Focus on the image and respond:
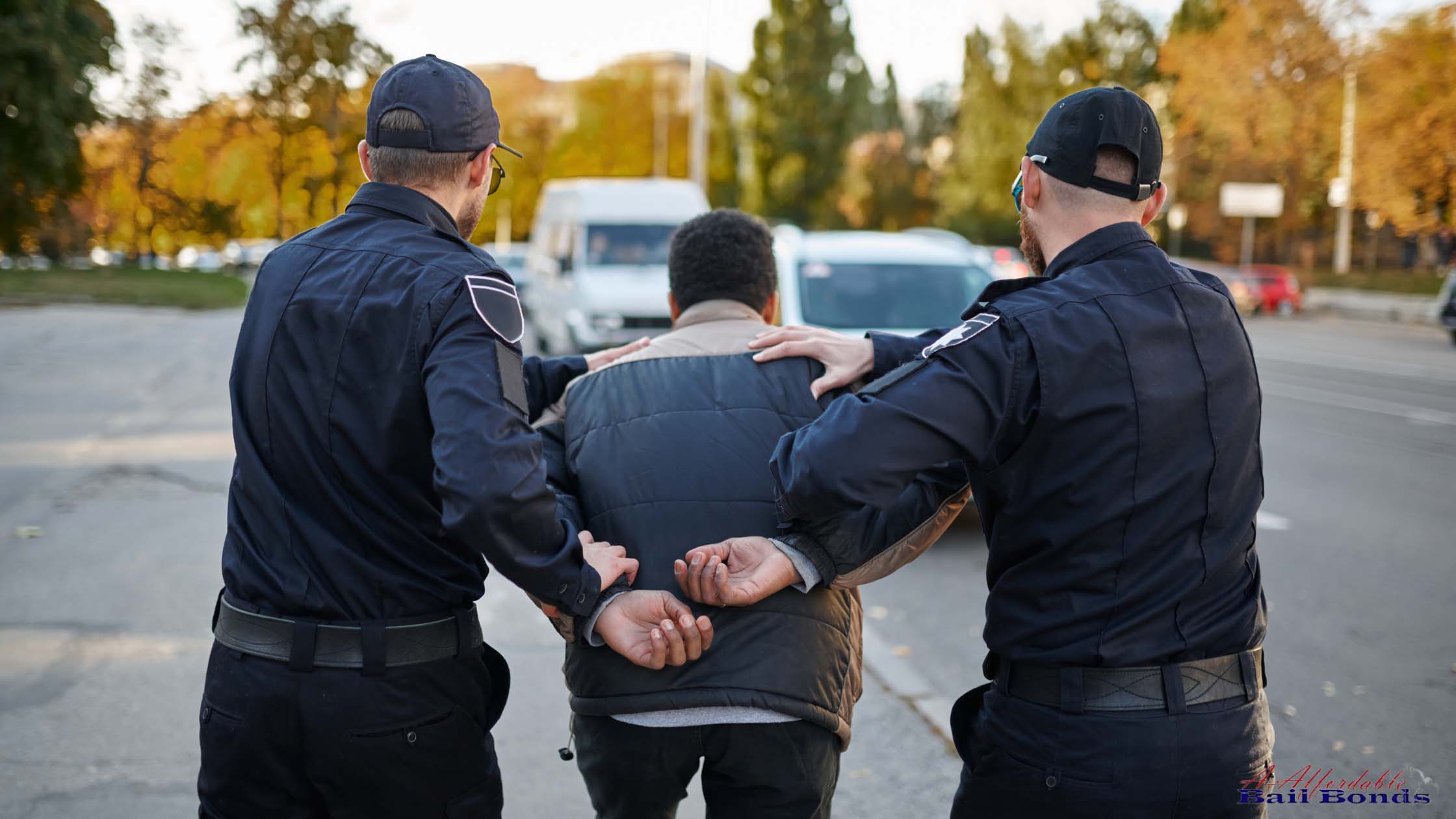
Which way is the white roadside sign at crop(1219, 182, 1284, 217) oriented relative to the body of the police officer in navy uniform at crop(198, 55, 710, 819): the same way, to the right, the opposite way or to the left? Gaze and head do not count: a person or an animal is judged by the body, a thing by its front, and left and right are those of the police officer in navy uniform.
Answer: the opposite way

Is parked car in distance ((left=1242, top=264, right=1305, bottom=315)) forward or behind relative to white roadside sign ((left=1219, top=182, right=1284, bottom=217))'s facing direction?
forward

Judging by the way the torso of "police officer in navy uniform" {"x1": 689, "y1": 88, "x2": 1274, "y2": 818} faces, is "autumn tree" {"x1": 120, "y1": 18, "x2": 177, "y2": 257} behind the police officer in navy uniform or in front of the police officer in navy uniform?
in front

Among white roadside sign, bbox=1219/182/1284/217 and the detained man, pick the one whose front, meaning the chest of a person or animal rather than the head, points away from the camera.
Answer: the detained man

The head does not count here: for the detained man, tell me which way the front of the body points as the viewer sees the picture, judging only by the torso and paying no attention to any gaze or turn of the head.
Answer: away from the camera

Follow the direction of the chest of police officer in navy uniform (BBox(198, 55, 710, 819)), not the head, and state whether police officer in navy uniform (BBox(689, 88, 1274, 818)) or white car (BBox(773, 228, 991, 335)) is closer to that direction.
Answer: the white car

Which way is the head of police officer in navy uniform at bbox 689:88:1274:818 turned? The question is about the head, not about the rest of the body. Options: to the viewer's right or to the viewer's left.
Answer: to the viewer's left

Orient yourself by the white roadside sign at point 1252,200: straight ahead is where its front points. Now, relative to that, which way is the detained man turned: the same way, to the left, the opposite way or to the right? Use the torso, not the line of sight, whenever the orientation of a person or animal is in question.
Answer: the opposite way

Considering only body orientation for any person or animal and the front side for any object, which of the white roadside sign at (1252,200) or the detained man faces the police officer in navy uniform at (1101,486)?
the white roadside sign

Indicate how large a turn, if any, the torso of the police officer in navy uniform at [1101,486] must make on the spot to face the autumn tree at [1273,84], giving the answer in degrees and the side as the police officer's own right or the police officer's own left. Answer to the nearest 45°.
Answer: approximately 45° to the police officer's own right

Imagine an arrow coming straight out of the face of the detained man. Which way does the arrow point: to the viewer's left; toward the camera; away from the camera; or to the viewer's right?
away from the camera
